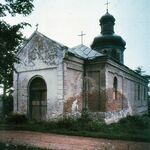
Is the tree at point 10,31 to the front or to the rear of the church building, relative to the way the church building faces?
to the front

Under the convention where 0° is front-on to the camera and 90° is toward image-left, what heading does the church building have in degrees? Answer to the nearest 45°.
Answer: approximately 45°

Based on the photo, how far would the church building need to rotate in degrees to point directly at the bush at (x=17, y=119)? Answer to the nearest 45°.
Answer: approximately 45° to its right
